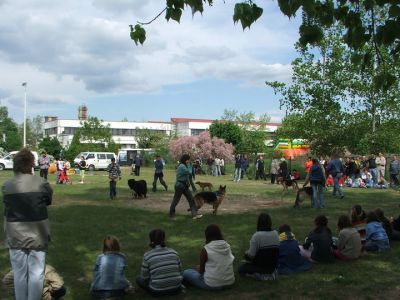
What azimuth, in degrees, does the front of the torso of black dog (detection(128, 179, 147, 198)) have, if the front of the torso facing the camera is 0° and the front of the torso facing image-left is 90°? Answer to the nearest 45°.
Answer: approximately 90°

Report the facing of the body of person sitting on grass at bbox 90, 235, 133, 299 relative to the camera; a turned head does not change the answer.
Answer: away from the camera

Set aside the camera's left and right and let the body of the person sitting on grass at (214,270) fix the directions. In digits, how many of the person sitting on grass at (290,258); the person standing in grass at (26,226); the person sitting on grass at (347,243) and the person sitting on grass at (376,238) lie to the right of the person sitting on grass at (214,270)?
3

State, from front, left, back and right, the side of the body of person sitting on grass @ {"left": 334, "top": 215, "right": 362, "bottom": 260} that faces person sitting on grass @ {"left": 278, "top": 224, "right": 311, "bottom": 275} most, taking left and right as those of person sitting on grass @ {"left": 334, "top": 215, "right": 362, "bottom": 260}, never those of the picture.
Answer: left

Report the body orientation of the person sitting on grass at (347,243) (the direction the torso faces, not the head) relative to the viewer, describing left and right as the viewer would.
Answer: facing away from the viewer and to the left of the viewer

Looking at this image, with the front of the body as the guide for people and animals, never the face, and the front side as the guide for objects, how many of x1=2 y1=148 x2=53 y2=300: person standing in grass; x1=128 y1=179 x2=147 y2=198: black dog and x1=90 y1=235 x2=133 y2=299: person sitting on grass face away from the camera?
2

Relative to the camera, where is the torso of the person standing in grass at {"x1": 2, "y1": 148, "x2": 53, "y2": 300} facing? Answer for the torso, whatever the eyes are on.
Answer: away from the camera

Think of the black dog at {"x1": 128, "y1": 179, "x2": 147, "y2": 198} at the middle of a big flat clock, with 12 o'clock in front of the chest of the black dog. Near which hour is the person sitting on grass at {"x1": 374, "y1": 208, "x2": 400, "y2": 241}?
The person sitting on grass is roughly at 8 o'clock from the black dog.

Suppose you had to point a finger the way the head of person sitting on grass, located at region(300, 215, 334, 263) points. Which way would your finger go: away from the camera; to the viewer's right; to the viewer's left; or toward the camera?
away from the camera

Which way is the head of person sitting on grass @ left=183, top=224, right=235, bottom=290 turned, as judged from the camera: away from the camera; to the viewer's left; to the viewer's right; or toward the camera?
away from the camera

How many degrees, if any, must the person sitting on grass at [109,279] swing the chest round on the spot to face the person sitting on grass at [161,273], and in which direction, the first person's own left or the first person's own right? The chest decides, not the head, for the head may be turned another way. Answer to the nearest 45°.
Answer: approximately 90° to the first person's own right

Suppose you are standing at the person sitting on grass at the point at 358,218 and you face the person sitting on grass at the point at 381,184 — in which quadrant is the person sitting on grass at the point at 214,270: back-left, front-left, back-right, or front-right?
back-left

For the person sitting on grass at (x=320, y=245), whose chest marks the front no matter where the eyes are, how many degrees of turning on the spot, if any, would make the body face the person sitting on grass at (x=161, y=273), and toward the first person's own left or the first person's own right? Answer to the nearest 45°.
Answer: approximately 90° to the first person's own left

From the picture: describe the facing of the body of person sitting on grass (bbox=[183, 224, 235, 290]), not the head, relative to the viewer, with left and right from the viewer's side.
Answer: facing away from the viewer and to the left of the viewer
